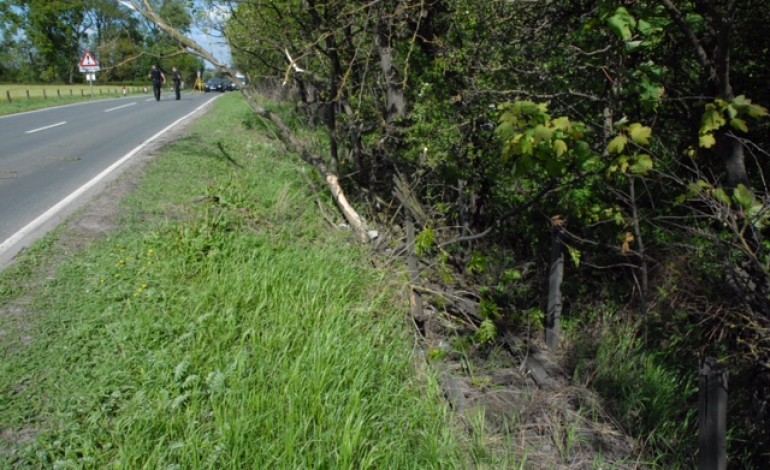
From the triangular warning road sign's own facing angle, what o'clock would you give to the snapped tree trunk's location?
The snapped tree trunk is roughly at 12 o'clock from the triangular warning road sign.

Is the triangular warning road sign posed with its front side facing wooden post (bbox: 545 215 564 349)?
yes

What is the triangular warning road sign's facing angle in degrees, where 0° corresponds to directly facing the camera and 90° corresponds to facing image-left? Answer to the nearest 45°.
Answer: approximately 0°

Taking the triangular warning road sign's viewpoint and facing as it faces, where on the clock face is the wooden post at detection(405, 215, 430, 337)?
The wooden post is roughly at 12 o'clock from the triangular warning road sign.
